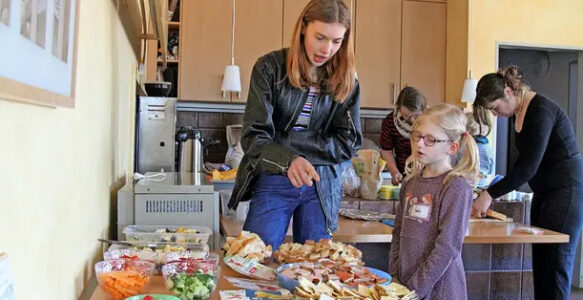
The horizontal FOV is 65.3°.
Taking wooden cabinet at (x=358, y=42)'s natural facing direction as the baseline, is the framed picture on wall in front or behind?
in front

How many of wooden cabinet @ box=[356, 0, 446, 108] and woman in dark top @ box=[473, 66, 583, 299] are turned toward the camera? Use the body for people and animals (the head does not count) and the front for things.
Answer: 1

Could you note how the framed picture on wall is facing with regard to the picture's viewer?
facing the viewer and to the right of the viewer

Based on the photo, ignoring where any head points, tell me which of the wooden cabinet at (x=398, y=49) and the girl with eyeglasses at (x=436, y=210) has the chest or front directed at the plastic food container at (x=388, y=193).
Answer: the wooden cabinet

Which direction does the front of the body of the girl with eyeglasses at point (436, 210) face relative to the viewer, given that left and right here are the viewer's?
facing the viewer and to the left of the viewer

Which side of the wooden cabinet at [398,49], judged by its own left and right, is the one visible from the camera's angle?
front

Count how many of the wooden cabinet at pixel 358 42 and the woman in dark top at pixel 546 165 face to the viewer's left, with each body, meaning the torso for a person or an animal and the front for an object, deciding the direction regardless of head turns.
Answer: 1

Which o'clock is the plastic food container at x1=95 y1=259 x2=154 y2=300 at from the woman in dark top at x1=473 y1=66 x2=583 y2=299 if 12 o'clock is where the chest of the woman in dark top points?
The plastic food container is roughly at 10 o'clock from the woman in dark top.

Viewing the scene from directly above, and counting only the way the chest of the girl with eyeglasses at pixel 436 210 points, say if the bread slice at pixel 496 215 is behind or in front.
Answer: behind

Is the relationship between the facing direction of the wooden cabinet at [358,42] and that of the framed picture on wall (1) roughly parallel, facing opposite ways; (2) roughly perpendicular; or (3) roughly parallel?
roughly perpendicular

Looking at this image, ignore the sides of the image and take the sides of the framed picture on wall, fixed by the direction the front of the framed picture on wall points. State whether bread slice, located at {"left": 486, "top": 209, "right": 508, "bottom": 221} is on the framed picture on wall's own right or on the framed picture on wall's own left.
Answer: on the framed picture on wall's own left

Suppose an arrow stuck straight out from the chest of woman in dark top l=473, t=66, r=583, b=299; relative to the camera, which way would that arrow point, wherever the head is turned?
to the viewer's left

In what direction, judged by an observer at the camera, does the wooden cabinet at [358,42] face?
facing the viewer
